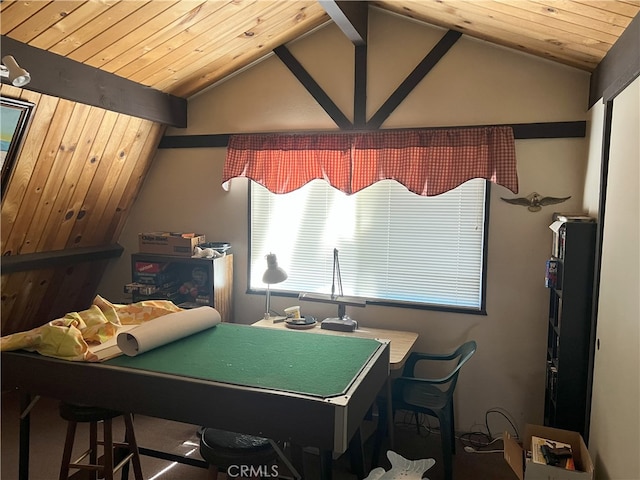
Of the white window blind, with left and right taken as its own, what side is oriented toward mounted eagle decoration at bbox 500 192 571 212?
left

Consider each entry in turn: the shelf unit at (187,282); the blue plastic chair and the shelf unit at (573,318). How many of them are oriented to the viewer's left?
2

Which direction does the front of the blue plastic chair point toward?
to the viewer's left

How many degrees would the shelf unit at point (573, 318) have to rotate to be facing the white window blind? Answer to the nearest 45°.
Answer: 0° — it already faces it

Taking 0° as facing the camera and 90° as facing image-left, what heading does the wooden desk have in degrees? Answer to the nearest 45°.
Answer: approximately 0°

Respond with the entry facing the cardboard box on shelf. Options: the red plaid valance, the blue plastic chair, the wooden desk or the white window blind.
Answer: the blue plastic chair

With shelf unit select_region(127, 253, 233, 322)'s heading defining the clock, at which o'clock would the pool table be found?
The pool table is roughly at 12 o'clock from the shelf unit.

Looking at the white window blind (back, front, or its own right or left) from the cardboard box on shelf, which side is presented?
right
